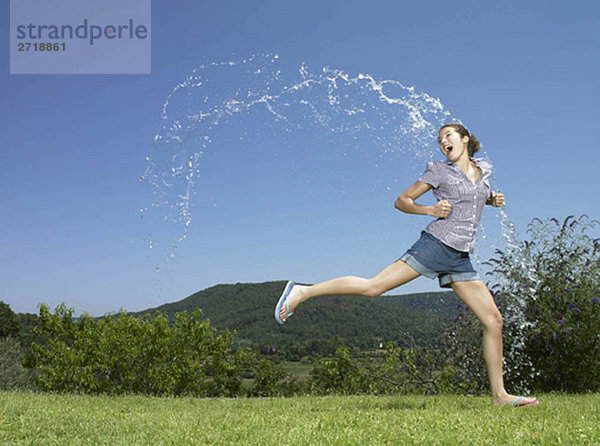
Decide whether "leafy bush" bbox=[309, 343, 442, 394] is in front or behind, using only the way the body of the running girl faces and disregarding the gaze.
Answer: behind

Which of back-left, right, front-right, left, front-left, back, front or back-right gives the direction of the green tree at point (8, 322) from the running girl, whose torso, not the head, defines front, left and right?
back

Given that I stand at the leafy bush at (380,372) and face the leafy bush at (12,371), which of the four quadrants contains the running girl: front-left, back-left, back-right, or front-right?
back-left
